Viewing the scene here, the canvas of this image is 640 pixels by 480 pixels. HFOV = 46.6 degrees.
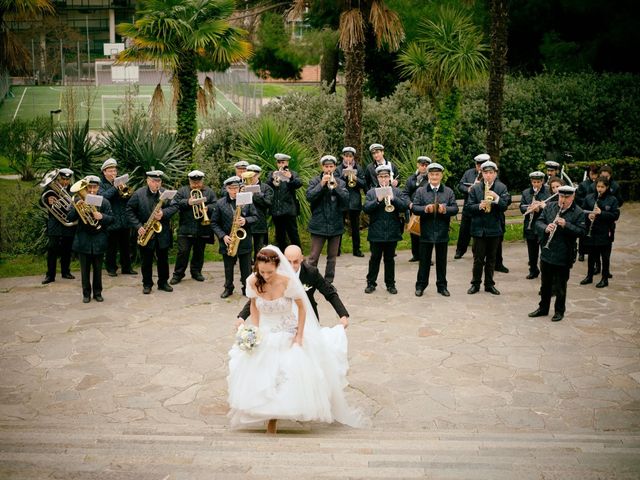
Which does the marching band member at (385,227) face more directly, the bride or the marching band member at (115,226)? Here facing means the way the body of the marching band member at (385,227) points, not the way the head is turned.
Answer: the bride

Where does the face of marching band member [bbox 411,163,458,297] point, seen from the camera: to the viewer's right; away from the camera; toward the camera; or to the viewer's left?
toward the camera

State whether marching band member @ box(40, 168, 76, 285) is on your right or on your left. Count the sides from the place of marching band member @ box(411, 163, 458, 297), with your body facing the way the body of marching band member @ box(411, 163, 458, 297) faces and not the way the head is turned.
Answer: on your right

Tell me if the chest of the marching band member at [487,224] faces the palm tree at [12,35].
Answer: no

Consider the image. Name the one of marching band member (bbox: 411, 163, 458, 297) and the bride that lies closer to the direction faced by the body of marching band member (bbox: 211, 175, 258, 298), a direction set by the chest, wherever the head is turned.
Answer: the bride

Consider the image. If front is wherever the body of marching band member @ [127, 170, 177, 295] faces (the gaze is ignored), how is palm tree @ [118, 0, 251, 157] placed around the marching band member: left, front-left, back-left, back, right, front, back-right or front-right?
back-left

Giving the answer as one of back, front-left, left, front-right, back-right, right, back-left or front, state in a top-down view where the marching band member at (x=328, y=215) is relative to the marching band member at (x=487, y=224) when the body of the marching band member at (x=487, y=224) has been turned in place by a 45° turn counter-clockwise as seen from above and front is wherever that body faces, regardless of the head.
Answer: back-right

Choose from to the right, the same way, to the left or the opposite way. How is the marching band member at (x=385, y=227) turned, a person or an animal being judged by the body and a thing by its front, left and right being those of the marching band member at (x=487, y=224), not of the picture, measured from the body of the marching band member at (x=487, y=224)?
the same way

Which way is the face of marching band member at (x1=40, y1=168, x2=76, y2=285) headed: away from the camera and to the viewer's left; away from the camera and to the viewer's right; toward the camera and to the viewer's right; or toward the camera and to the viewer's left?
toward the camera and to the viewer's right

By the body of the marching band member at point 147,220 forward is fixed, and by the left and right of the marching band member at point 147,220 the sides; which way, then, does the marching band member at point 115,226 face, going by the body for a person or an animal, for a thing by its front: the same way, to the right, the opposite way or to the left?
the same way

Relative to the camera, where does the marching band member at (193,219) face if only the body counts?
toward the camera

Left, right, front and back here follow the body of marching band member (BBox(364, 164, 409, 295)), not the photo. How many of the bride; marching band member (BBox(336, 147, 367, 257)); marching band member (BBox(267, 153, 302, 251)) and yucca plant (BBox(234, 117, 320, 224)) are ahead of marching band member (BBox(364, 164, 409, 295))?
1

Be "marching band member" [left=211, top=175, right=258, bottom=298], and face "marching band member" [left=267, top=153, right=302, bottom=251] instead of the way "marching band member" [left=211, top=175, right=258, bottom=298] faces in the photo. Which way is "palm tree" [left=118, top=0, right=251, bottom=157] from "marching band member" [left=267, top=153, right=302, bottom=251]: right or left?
left

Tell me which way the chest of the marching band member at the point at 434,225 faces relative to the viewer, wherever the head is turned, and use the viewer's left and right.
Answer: facing the viewer

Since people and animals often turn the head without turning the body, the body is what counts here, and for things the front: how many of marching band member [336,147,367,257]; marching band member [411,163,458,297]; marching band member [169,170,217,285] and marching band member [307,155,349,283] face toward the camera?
4

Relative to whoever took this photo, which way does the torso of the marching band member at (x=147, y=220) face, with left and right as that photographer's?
facing the viewer and to the right of the viewer

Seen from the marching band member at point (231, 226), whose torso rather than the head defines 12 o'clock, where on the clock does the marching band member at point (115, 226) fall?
the marching band member at point (115, 226) is roughly at 4 o'clock from the marching band member at point (231, 226).
